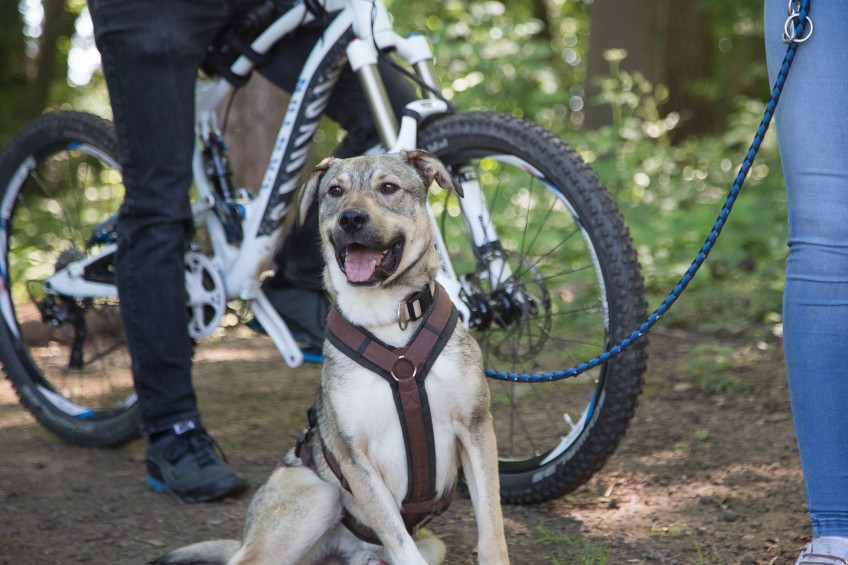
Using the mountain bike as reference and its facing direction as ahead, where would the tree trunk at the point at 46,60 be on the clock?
The tree trunk is roughly at 7 o'clock from the mountain bike.

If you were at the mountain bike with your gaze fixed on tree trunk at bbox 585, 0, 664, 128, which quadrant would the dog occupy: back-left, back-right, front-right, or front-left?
back-right

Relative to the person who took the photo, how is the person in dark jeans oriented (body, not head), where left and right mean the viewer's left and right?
facing the viewer and to the right of the viewer

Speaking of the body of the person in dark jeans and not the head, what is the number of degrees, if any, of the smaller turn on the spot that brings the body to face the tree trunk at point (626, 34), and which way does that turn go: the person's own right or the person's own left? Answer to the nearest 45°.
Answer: approximately 90° to the person's own left

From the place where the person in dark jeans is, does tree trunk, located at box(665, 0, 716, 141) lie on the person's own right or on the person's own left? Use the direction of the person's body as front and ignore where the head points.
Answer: on the person's own left

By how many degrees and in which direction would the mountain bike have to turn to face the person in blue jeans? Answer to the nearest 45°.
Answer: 0° — it already faces them
